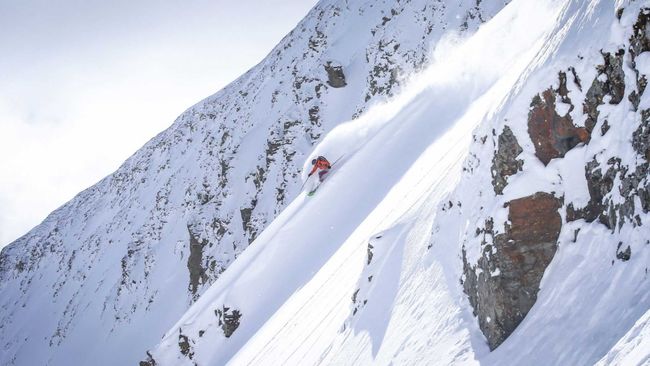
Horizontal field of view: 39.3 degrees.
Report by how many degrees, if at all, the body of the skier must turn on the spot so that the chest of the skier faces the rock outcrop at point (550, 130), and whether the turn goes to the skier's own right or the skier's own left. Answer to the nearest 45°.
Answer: approximately 135° to the skier's own left

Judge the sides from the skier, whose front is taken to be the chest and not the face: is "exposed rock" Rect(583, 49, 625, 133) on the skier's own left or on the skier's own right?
on the skier's own left

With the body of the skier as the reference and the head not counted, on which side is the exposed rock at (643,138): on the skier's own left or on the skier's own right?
on the skier's own left

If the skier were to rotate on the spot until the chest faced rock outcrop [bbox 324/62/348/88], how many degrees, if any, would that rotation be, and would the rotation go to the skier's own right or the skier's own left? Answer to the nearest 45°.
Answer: approximately 135° to the skier's own right

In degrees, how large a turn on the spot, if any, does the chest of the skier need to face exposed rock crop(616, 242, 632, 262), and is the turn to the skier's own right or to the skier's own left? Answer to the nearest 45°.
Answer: approximately 135° to the skier's own left

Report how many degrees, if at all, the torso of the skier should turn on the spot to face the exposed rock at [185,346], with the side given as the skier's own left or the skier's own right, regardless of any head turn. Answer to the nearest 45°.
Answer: approximately 45° to the skier's own right
